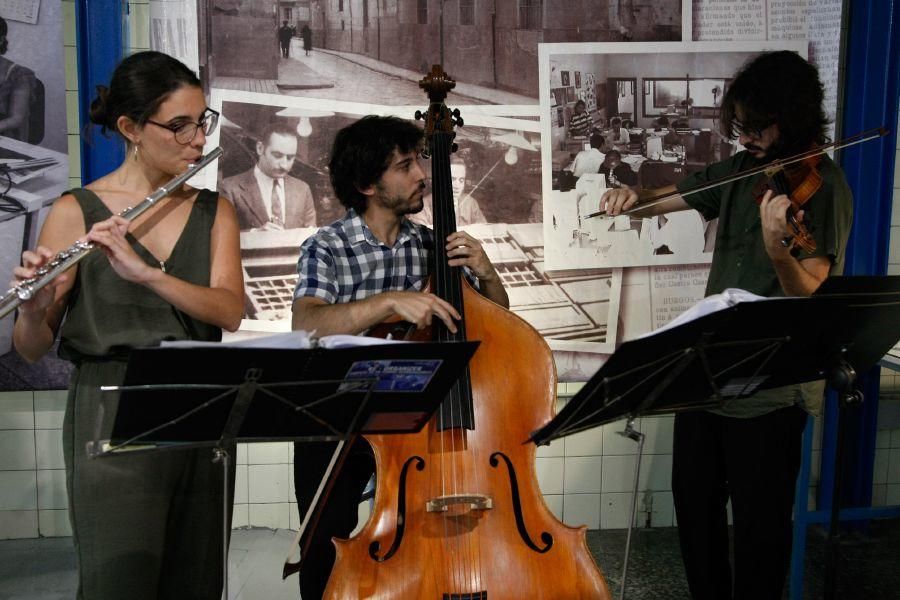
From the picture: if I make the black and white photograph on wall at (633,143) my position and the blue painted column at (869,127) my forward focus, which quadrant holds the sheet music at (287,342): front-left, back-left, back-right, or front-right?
back-right

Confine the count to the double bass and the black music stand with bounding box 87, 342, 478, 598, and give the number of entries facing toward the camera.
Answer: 1

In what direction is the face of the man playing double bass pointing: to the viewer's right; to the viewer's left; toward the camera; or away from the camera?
to the viewer's right

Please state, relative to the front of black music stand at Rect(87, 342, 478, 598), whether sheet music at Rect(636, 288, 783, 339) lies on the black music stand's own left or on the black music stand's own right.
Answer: on the black music stand's own right

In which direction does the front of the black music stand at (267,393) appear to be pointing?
away from the camera

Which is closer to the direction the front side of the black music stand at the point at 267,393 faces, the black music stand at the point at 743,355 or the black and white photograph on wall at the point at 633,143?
the black and white photograph on wall

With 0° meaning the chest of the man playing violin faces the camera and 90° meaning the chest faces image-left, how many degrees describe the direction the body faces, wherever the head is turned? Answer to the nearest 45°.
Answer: approximately 45°
